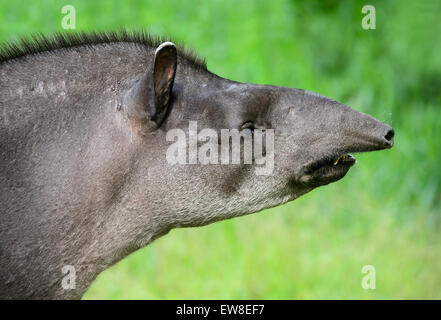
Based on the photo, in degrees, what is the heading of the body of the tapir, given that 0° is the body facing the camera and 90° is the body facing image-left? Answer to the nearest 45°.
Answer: approximately 270°
